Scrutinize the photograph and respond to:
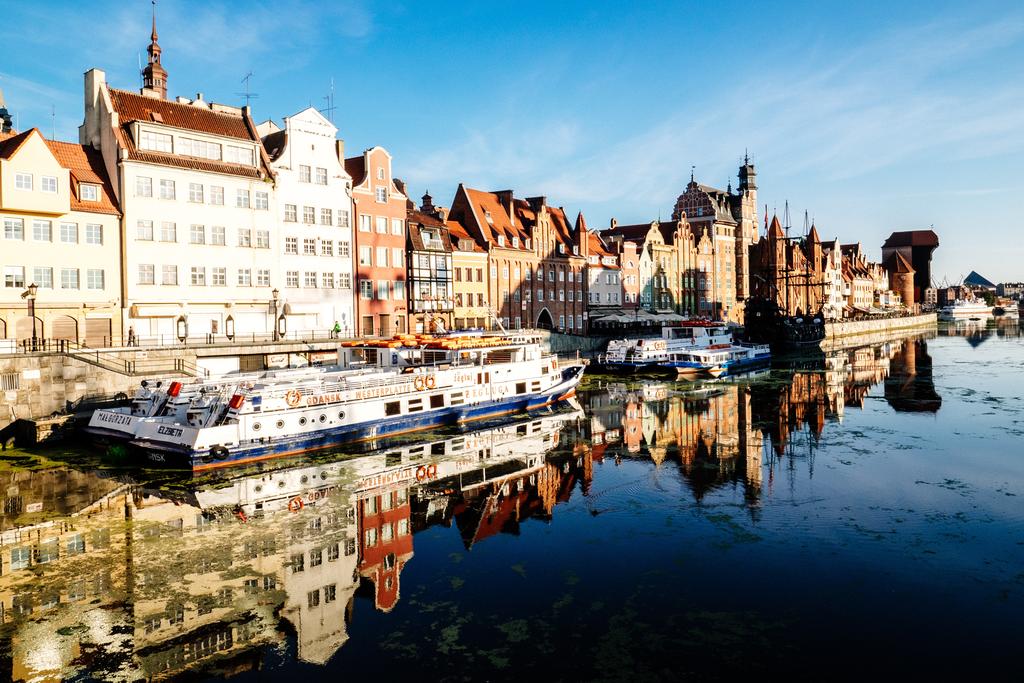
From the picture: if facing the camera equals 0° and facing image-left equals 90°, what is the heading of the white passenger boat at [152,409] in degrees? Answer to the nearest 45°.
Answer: approximately 225°

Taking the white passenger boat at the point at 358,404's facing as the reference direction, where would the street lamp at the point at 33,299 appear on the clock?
The street lamp is roughly at 8 o'clock from the white passenger boat.

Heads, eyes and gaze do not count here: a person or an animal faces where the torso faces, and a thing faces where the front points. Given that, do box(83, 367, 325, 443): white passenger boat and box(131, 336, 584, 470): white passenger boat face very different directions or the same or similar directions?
same or similar directions

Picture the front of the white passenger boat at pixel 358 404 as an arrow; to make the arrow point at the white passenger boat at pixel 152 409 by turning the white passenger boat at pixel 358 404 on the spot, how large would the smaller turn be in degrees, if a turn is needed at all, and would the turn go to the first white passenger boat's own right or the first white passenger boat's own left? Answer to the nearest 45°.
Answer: approximately 135° to the first white passenger boat's own left

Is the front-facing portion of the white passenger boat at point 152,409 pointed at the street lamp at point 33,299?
no

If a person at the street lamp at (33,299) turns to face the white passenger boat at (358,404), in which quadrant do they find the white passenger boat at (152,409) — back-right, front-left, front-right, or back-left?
front-right

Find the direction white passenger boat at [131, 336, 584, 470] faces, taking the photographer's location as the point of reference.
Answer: facing away from the viewer and to the right of the viewer

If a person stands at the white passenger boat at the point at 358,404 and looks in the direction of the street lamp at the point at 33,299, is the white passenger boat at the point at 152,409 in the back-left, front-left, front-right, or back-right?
front-left
